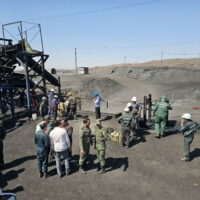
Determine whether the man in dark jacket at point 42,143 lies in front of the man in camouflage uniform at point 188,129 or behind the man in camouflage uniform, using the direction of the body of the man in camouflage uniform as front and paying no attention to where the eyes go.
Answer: in front

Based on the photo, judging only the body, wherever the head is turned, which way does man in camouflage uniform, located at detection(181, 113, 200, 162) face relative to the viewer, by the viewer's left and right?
facing to the left of the viewer
